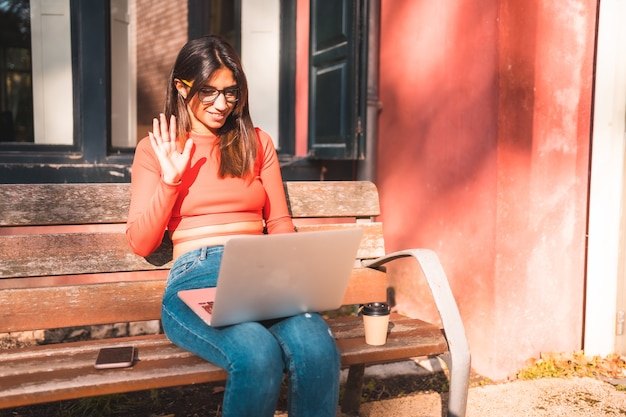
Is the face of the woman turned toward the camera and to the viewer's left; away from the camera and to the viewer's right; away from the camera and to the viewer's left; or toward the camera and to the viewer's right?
toward the camera and to the viewer's right

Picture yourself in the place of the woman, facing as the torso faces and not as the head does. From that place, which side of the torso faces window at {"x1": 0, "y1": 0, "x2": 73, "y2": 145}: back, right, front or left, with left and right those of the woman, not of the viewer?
back

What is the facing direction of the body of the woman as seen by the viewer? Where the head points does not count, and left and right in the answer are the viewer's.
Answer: facing the viewer and to the right of the viewer

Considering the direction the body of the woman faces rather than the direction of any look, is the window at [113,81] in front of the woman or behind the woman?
behind
